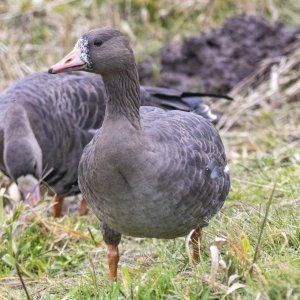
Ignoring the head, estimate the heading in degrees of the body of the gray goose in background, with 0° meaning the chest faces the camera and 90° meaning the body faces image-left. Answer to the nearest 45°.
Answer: approximately 45°

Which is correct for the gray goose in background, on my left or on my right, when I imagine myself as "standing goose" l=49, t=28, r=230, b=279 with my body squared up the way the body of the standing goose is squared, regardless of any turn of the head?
on my right

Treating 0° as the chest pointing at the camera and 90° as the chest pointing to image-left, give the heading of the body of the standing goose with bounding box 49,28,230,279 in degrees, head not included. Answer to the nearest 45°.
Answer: approximately 45°
